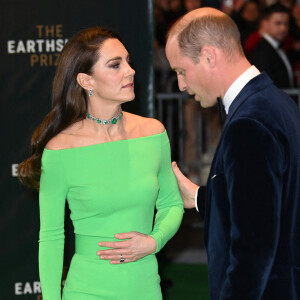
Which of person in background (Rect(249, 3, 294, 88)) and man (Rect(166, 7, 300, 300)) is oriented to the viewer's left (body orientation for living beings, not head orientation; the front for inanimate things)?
the man

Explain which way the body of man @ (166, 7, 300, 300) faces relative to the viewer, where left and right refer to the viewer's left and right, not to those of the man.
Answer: facing to the left of the viewer

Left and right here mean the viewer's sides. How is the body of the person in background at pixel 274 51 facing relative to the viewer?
facing the viewer and to the right of the viewer

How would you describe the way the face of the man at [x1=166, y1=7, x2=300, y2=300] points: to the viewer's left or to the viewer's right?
to the viewer's left

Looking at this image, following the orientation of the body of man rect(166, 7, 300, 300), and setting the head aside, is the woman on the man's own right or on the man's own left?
on the man's own right

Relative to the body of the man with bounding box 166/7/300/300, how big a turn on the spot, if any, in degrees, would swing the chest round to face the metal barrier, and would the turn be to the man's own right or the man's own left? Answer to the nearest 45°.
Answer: approximately 90° to the man's own right

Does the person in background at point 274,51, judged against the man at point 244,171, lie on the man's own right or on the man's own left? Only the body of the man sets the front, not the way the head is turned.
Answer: on the man's own right

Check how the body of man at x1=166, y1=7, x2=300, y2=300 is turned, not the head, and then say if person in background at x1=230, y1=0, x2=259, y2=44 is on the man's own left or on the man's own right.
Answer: on the man's own right

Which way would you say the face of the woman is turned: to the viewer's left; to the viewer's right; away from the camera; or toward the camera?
to the viewer's right
